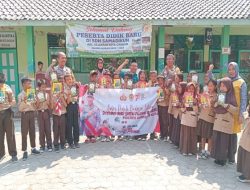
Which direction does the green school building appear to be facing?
toward the camera

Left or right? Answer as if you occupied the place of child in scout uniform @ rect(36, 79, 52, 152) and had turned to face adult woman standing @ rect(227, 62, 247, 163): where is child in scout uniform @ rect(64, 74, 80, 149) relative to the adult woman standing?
left

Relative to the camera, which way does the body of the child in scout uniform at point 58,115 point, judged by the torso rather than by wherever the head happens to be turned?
toward the camera

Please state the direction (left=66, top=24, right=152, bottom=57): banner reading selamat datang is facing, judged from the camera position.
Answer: facing the viewer

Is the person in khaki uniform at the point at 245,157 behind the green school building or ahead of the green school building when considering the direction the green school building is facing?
ahead

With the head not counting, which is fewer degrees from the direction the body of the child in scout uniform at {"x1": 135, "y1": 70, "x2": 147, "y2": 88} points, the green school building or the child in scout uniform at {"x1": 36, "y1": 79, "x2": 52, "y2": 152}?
the child in scout uniform

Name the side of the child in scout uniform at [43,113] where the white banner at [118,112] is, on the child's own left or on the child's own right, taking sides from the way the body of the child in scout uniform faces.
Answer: on the child's own left

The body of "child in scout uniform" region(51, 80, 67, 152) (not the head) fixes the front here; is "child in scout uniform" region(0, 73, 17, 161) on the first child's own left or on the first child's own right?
on the first child's own right

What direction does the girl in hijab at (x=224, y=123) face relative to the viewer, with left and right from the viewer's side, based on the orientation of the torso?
facing the viewer and to the left of the viewer

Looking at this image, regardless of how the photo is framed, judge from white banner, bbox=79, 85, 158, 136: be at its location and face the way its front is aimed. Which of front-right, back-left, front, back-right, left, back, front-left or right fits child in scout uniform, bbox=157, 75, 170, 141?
left

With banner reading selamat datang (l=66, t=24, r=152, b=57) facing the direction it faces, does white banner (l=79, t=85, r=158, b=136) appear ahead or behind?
ahead

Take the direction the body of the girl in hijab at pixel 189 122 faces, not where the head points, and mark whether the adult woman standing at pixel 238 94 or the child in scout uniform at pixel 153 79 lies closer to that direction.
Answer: the adult woman standing

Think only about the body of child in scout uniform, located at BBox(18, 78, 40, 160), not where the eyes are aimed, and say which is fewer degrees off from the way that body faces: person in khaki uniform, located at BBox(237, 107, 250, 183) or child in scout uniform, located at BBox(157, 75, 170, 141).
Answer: the person in khaki uniform
